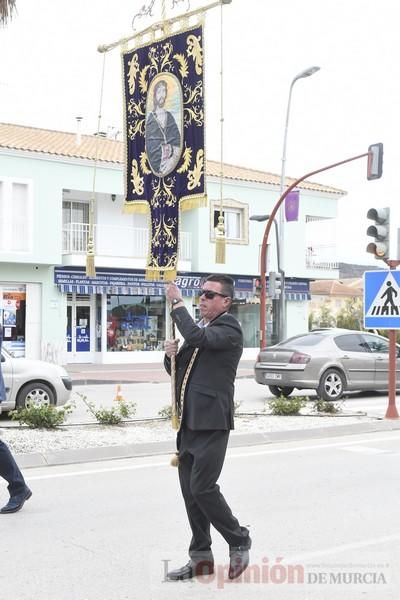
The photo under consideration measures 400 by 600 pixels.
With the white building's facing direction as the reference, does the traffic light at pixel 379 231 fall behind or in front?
in front

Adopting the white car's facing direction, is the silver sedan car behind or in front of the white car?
in front

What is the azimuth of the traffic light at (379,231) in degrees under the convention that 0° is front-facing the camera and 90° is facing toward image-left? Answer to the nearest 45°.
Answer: approximately 45°

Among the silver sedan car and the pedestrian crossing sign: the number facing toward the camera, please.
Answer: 1

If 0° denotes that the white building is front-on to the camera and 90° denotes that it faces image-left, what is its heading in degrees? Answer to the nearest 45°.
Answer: approximately 315°

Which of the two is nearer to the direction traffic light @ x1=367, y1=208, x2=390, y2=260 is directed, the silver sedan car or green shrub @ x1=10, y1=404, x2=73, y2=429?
the green shrub
